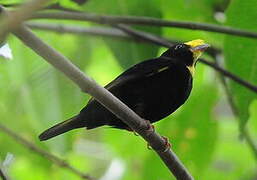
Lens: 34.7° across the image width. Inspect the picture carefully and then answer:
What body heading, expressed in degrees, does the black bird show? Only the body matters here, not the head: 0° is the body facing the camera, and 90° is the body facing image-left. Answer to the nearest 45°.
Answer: approximately 270°

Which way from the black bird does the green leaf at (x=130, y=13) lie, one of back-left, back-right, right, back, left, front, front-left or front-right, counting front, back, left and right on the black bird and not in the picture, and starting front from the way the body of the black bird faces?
left

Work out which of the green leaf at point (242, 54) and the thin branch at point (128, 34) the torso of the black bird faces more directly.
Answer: the green leaf

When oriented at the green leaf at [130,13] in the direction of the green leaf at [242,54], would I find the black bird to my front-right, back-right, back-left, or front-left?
front-right

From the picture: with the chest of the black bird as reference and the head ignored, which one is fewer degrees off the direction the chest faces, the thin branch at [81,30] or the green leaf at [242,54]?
the green leaf

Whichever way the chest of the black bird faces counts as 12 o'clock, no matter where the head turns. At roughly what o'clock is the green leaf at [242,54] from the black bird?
The green leaf is roughly at 11 o'clock from the black bird.
